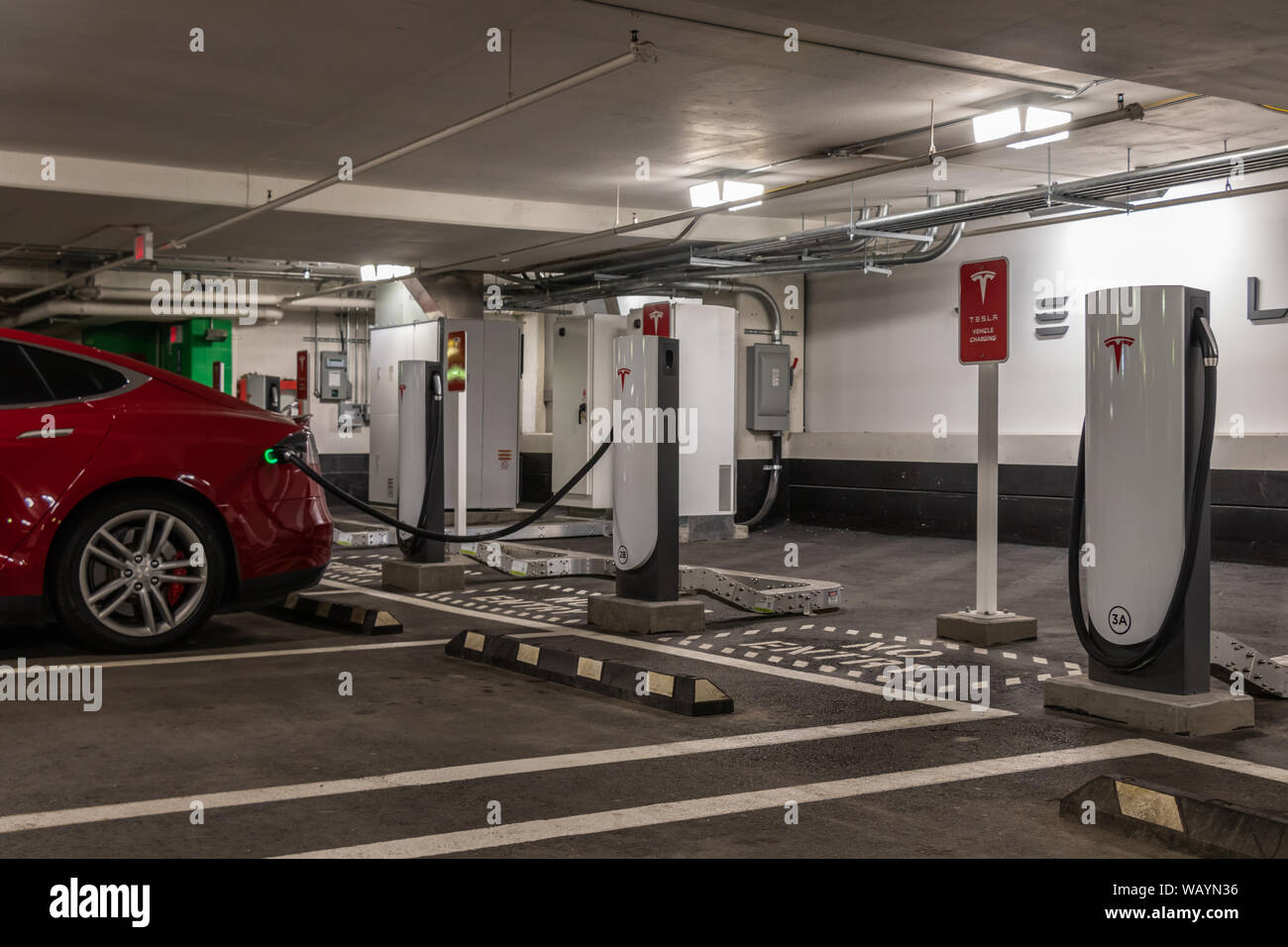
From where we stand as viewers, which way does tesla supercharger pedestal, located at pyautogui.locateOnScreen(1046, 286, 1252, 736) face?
facing the viewer and to the left of the viewer

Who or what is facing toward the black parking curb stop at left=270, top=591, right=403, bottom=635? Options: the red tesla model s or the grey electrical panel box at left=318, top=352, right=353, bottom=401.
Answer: the grey electrical panel box

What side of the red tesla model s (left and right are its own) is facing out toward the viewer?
left

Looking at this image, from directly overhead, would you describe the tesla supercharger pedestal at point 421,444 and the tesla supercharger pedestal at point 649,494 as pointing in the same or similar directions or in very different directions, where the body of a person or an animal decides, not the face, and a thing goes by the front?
same or similar directions

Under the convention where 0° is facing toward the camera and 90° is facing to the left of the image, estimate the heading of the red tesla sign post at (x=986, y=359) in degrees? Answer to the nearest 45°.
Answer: approximately 45°

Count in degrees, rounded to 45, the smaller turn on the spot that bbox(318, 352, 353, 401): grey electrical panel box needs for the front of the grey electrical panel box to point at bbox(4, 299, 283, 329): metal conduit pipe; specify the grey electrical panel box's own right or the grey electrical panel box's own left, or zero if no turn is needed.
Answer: approximately 45° to the grey electrical panel box's own right

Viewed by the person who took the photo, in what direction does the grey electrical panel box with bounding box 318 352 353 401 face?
facing the viewer

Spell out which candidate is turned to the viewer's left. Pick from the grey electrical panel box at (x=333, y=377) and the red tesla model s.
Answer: the red tesla model s

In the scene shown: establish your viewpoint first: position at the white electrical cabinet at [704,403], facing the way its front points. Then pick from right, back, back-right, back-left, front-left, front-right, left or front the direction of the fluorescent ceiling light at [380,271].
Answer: right

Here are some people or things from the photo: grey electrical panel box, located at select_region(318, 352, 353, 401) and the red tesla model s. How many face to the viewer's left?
1

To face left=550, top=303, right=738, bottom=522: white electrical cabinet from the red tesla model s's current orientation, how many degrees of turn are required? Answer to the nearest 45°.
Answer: approximately 135° to its right

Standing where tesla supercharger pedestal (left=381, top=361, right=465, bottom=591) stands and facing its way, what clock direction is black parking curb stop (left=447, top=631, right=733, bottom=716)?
The black parking curb stop is roughly at 10 o'clock from the tesla supercharger pedestal.

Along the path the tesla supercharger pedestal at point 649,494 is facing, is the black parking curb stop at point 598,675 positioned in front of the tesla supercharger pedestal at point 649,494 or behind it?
in front
